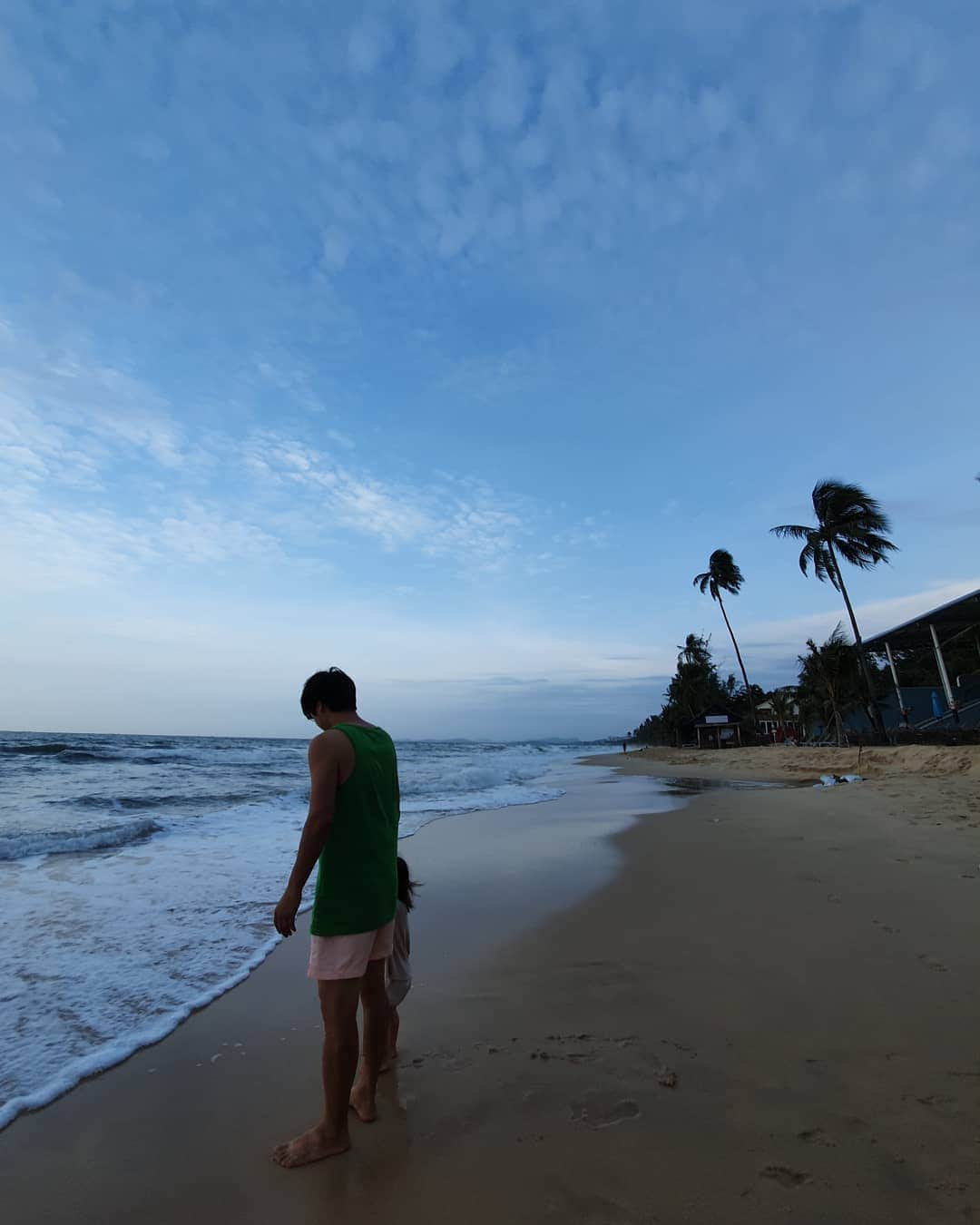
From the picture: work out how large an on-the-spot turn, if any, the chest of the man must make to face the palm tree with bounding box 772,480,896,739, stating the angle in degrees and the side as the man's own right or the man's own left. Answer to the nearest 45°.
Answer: approximately 90° to the man's own right

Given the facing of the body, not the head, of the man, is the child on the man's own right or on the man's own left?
on the man's own right

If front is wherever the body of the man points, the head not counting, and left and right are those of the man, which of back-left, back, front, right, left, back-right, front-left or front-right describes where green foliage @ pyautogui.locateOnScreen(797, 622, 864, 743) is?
right

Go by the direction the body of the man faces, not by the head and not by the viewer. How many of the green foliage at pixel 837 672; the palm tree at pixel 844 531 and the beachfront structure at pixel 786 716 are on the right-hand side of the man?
3

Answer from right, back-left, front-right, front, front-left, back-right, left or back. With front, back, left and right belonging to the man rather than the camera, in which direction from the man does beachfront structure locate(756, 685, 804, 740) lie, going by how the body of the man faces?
right

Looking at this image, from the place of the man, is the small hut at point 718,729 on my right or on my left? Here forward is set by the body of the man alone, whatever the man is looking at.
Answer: on my right

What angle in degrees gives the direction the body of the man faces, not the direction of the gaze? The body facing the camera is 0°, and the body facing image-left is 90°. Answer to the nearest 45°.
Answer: approximately 135°

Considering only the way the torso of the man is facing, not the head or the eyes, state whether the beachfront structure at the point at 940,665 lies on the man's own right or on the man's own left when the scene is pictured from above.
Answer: on the man's own right
